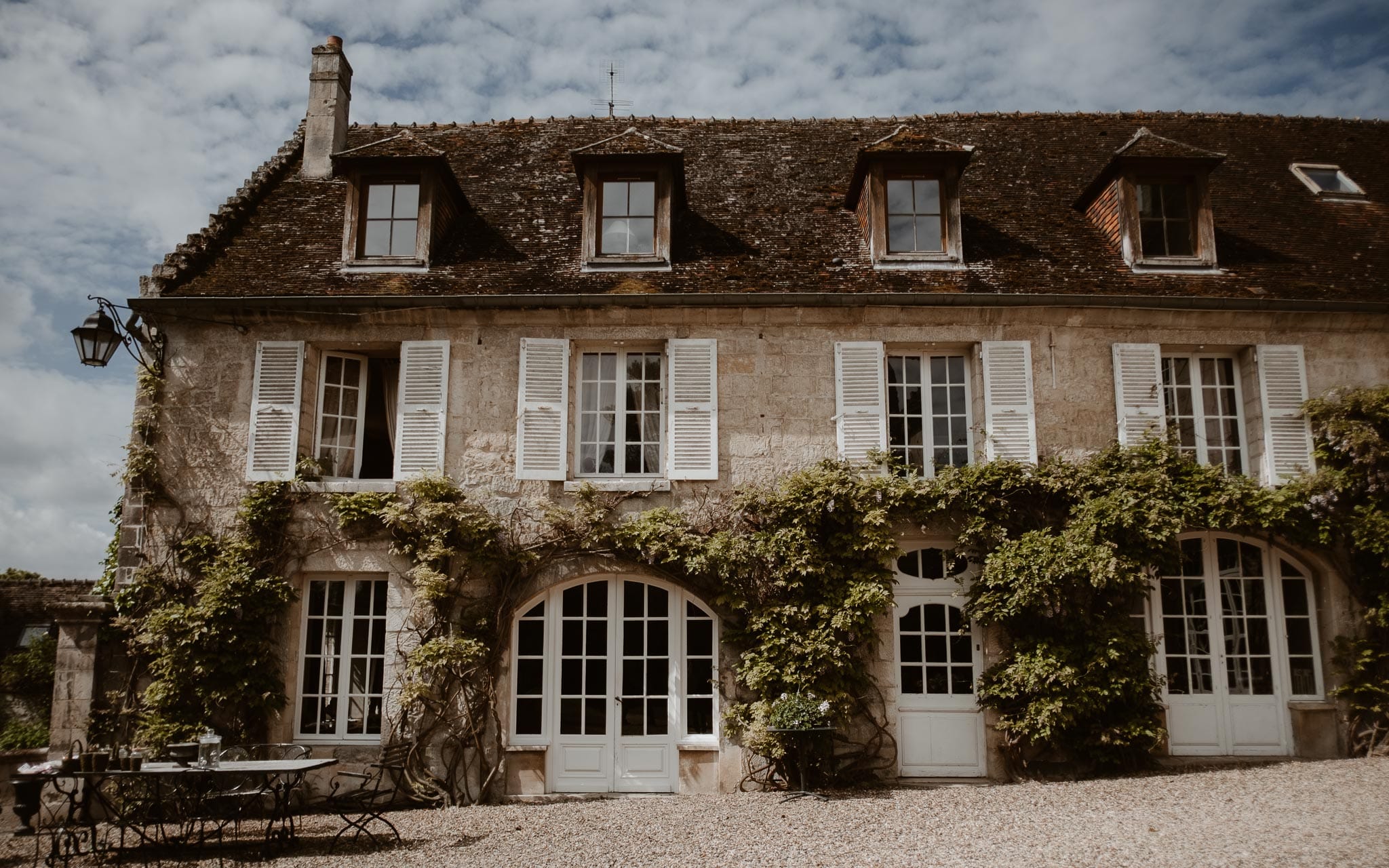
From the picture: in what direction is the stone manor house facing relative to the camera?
toward the camera

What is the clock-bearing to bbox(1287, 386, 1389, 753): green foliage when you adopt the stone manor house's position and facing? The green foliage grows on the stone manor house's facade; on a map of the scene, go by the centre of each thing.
The green foliage is roughly at 9 o'clock from the stone manor house.

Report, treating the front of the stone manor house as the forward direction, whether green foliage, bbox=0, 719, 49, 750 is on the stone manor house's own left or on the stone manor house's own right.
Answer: on the stone manor house's own right

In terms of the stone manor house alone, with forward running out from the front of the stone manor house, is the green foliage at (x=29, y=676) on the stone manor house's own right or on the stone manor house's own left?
on the stone manor house's own right

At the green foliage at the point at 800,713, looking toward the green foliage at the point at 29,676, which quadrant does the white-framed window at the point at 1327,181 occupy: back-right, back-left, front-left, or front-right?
back-right
